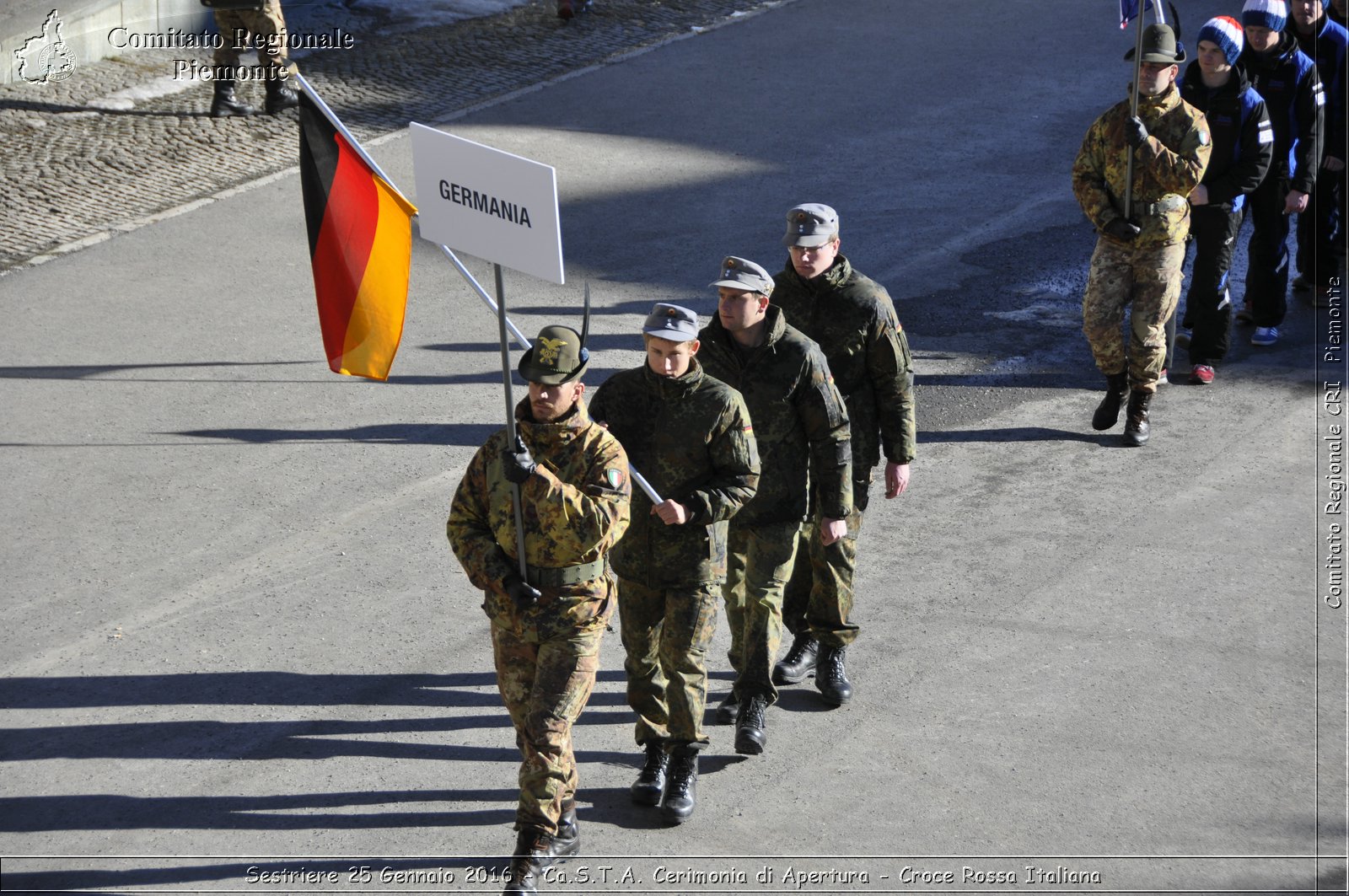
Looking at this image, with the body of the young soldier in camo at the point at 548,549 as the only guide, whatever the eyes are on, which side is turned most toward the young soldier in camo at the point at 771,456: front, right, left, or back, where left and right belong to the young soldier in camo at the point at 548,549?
back

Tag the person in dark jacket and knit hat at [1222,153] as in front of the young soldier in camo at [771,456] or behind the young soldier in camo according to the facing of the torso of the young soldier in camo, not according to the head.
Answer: behind

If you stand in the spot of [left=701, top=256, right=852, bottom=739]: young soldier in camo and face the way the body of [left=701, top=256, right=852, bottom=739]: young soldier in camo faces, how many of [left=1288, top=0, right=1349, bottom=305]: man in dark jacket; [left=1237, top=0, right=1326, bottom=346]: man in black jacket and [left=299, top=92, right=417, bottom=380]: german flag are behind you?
2

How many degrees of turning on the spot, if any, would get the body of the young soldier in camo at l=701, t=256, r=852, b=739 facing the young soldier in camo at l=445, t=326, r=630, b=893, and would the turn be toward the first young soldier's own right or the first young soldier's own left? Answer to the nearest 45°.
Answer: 0° — they already face them

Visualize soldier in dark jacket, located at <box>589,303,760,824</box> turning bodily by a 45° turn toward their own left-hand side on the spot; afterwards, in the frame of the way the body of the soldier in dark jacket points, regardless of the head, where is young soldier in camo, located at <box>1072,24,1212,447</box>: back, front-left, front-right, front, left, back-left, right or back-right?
back-left

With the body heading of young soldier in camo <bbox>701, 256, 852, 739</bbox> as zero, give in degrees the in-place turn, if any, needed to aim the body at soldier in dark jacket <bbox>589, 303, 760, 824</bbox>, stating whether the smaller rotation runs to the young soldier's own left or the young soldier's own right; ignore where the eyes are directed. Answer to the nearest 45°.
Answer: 0° — they already face them

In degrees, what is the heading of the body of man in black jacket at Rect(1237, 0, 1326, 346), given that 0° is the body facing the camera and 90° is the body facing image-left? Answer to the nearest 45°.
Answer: approximately 45°

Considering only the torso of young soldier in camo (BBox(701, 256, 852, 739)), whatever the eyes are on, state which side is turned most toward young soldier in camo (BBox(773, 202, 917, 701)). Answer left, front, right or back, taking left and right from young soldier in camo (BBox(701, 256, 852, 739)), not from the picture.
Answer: back
